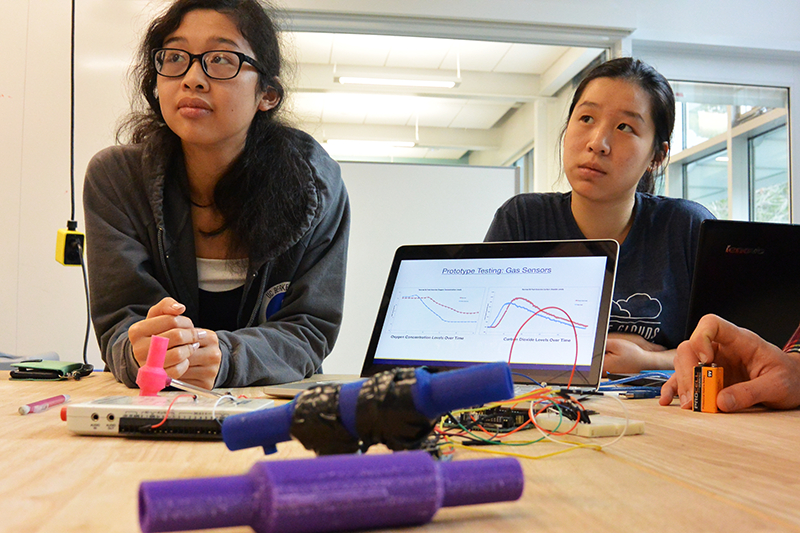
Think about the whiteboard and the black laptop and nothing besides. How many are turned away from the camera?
1

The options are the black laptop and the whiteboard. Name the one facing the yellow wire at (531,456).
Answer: the whiteboard

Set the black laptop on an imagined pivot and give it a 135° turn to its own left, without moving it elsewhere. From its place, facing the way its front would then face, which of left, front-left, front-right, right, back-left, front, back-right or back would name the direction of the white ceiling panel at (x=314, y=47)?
right

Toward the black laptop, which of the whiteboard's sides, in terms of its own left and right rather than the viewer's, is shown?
front

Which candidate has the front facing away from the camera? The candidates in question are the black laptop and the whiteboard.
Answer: the black laptop

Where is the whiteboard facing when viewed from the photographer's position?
facing the viewer

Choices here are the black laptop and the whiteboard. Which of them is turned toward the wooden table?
the whiteboard

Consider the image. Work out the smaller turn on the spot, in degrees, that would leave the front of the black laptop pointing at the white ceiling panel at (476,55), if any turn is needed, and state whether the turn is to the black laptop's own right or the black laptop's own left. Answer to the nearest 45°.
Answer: approximately 45° to the black laptop's own left

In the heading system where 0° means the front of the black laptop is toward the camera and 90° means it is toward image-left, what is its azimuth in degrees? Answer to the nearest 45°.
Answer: approximately 180°

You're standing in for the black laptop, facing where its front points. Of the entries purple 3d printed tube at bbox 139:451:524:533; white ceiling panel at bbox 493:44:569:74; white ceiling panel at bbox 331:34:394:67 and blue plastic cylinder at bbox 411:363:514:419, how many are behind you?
2

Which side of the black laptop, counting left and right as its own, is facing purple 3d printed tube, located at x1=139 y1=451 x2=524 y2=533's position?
back

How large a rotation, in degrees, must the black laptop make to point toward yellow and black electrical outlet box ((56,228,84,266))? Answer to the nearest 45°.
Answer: approximately 90° to its left

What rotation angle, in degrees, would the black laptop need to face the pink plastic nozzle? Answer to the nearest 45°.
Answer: approximately 135° to its left

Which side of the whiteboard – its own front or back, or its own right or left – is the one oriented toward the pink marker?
front

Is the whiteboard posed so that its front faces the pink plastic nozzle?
yes

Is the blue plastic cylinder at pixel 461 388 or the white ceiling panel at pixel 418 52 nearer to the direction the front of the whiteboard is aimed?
the blue plastic cylinder

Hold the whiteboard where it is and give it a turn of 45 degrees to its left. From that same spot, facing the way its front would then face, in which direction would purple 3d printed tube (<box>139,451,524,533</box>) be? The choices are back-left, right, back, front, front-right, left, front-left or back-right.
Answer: front-right
